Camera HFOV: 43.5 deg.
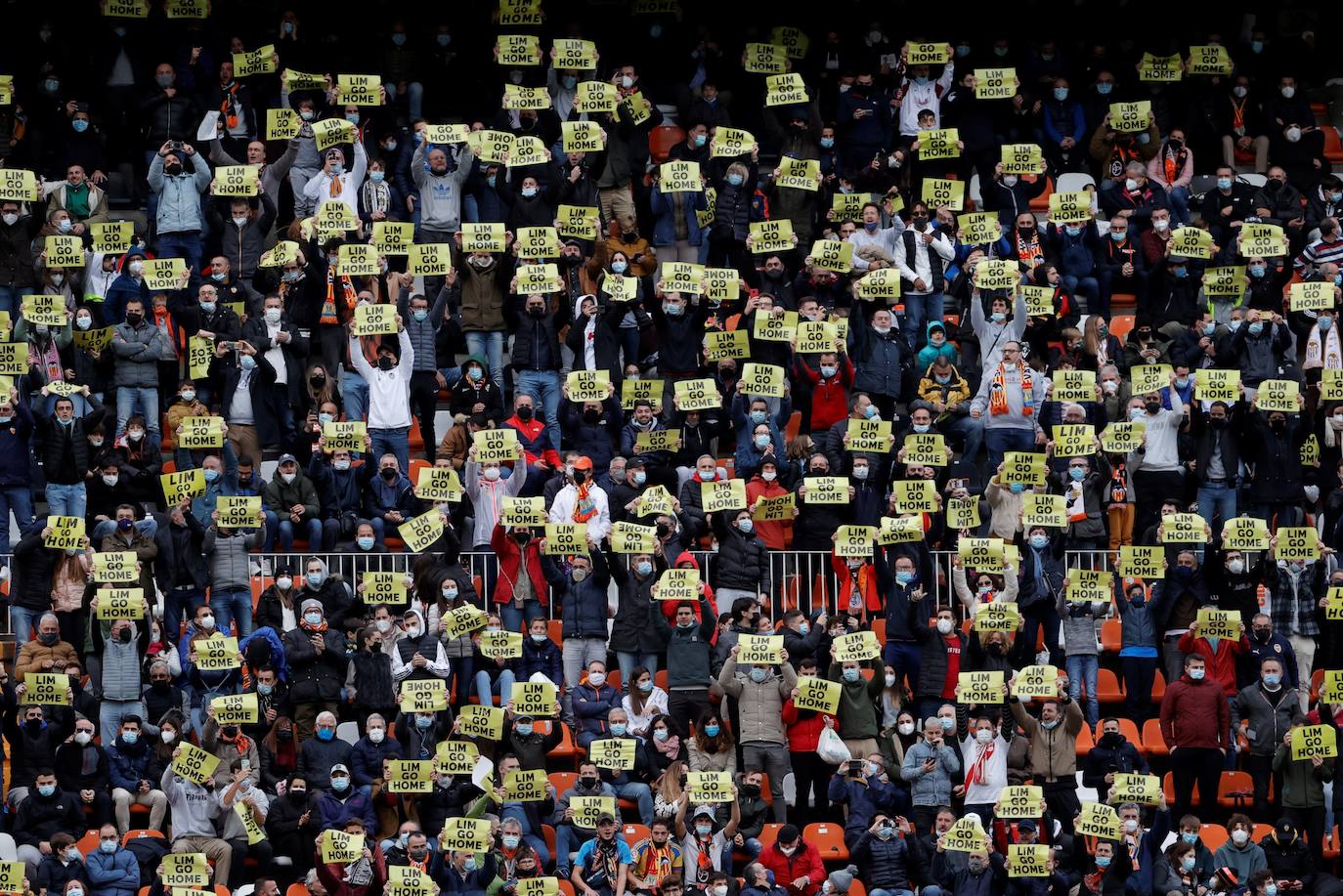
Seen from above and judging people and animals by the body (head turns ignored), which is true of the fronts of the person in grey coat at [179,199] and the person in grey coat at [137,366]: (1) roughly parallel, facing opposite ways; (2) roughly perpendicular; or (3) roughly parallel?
roughly parallel

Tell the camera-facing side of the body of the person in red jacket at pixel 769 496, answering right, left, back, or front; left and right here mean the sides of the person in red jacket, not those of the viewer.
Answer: front

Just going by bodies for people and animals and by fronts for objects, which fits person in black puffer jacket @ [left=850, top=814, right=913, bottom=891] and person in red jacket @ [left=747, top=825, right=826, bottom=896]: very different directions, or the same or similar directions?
same or similar directions

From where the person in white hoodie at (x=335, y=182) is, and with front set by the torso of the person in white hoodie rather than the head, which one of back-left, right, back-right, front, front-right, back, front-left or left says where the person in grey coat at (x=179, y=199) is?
right

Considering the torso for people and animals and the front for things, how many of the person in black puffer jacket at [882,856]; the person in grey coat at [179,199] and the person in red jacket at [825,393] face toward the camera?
3

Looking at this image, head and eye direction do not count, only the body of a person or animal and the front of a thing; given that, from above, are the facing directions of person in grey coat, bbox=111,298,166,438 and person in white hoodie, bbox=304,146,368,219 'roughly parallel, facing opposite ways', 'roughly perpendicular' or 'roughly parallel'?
roughly parallel

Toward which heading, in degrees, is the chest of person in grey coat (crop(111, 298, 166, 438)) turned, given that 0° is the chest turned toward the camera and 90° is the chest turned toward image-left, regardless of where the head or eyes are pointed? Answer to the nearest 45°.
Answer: approximately 0°

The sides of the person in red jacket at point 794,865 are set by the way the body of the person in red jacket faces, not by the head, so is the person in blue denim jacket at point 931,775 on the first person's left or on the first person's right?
on the first person's left

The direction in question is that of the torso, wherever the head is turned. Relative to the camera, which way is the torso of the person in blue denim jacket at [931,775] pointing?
toward the camera

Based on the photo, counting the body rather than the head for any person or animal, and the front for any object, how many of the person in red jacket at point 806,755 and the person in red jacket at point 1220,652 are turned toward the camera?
2

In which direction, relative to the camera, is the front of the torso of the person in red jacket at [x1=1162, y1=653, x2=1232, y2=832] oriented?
toward the camera

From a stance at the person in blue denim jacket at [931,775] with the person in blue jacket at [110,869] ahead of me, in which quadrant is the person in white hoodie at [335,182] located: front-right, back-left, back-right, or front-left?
front-right

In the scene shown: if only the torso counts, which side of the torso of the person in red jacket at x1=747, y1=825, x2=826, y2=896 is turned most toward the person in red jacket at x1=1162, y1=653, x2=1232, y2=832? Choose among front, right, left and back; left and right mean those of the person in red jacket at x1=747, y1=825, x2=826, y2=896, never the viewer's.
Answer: left

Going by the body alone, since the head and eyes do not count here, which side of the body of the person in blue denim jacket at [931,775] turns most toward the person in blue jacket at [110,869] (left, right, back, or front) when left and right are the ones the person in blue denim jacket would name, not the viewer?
right

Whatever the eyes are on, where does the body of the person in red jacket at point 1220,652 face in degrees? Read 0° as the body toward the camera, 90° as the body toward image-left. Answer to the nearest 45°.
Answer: approximately 0°

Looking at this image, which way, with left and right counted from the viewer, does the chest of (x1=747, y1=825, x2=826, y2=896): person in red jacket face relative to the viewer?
facing the viewer
